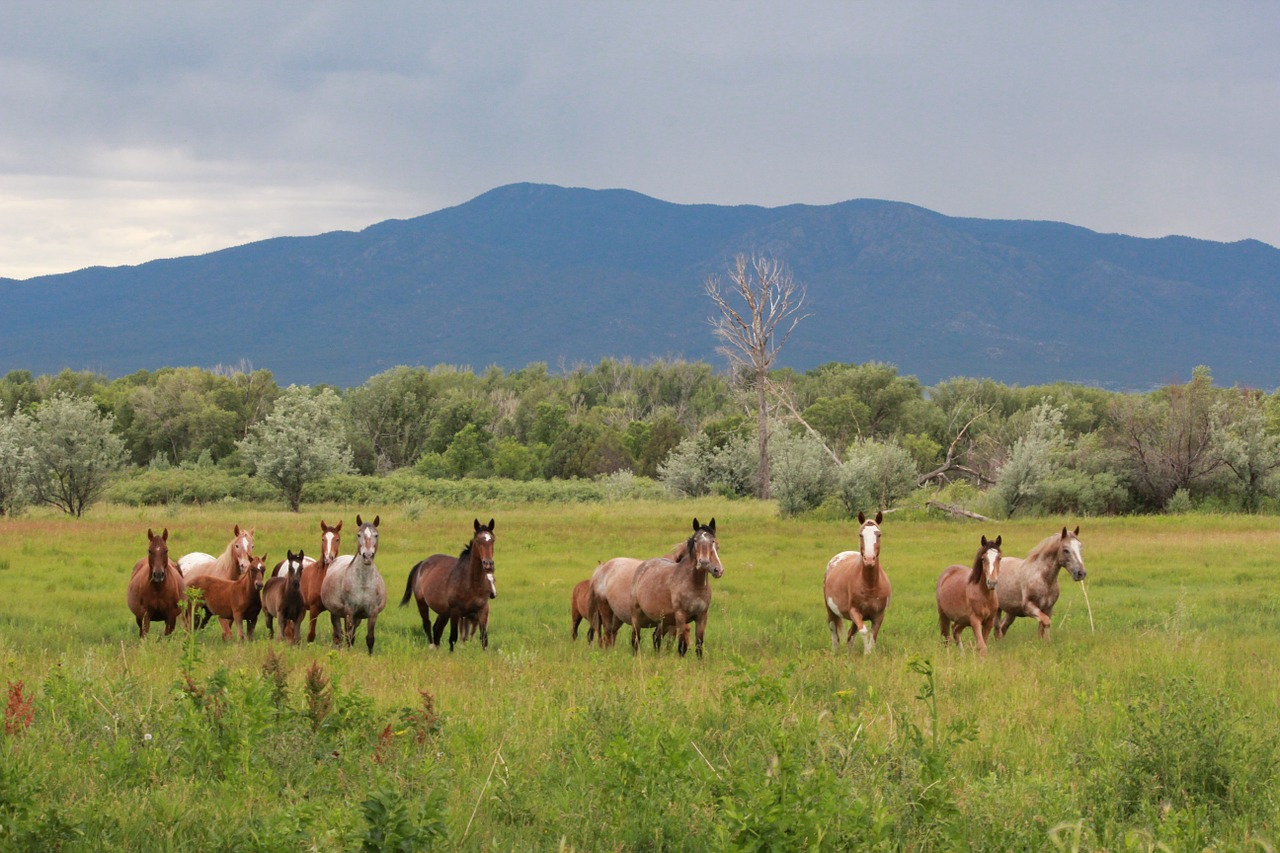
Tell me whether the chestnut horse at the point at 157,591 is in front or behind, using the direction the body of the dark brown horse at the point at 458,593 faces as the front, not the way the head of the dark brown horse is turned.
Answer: behind

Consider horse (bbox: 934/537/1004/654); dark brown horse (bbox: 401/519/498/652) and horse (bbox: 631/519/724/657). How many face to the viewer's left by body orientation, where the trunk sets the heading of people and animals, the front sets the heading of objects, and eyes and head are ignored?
0

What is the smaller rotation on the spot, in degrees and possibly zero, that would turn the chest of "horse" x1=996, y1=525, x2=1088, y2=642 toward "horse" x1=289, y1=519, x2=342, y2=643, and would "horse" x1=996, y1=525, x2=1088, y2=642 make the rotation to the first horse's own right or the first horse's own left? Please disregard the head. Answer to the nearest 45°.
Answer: approximately 135° to the first horse's own right

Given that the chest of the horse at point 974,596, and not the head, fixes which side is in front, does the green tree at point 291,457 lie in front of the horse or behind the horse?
behind

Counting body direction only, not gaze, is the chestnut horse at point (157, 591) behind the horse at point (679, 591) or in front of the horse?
behind

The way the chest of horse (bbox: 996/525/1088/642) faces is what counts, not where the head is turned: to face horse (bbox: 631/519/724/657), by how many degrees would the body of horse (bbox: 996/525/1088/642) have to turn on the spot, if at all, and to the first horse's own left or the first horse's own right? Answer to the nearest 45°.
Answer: approximately 90° to the first horse's own right

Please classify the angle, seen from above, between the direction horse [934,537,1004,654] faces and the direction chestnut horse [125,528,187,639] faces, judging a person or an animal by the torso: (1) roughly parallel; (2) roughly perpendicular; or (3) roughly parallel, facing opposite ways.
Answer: roughly parallel

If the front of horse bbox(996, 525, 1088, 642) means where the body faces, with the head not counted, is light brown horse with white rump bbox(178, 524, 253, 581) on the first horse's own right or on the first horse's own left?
on the first horse's own right

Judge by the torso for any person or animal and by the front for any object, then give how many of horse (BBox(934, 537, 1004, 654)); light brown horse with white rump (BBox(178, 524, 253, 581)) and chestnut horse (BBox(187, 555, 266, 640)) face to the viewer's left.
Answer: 0

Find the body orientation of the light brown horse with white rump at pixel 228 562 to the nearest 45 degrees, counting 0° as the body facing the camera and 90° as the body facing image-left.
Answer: approximately 315°

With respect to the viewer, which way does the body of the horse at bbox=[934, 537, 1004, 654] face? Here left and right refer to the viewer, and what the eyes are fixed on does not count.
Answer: facing the viewer and to the right of the viewer

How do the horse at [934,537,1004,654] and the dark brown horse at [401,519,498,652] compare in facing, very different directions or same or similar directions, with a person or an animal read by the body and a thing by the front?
same or similar directions

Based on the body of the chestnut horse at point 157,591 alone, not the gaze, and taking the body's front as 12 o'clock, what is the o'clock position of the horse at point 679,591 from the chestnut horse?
The horse is roughly at 10 o'clock from the chestnut horse.

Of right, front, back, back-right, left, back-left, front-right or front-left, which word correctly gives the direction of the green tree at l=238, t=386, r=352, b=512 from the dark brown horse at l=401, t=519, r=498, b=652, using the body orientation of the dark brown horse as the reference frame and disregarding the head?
back-left

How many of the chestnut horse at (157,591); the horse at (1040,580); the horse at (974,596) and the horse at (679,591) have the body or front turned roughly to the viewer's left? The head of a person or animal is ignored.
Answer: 0
